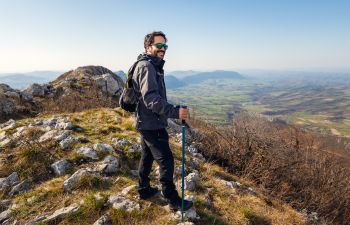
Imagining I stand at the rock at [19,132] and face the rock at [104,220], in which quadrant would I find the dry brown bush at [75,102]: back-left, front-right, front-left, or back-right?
back-left

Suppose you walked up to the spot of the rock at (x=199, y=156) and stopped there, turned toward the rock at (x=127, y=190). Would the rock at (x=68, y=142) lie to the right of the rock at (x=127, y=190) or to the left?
right

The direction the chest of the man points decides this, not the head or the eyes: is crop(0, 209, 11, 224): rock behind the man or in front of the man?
behind

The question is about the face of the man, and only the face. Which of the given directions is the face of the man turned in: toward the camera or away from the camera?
toward the camera

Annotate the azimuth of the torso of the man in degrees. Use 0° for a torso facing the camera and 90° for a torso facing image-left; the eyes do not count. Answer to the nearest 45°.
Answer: approximately 270°

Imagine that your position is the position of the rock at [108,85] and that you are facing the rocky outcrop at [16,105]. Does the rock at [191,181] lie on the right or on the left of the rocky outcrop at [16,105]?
left

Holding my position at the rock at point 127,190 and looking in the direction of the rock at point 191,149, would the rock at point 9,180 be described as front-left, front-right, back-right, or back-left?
back-left

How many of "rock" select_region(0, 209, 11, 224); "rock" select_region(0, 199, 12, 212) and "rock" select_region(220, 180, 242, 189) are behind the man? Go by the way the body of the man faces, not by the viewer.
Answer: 2

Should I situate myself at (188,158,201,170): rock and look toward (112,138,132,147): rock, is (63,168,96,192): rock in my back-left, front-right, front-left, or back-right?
front-left

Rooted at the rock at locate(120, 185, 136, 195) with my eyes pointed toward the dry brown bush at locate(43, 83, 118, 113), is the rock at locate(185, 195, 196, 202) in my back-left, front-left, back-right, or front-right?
back-right

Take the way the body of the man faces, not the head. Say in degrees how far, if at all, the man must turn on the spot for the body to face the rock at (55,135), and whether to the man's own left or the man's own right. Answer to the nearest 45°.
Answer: approximately 135° to the man's own left
